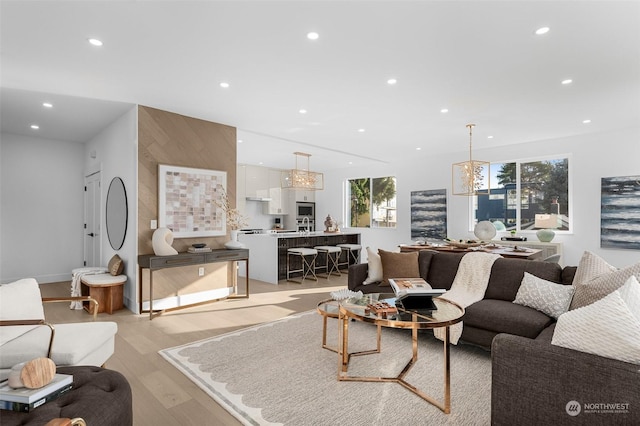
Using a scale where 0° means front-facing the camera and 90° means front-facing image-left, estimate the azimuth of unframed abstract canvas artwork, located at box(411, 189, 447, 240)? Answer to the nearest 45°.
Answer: approximately 45°

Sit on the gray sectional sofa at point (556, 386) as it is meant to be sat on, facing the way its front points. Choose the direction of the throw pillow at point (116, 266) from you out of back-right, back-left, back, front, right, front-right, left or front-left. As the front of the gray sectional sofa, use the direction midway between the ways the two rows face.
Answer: front-right

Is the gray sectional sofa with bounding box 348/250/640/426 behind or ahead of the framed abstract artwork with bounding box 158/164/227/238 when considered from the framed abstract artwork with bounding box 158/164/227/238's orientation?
ahead

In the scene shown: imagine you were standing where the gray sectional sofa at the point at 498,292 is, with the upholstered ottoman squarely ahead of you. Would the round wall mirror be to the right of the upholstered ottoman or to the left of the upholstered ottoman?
right

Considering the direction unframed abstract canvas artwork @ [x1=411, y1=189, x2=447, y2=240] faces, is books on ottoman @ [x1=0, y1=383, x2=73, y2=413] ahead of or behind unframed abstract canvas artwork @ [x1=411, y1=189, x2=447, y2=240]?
ahead

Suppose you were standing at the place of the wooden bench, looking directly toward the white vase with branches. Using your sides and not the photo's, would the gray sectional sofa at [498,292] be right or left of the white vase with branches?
right

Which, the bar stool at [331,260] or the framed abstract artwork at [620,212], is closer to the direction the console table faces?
the framed abstract artwork

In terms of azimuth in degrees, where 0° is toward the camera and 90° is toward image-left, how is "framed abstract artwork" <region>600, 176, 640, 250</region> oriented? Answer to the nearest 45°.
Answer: approximately 45°

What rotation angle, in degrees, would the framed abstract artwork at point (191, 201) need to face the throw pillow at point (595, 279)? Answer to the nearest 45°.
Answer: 0° — it already faces it
